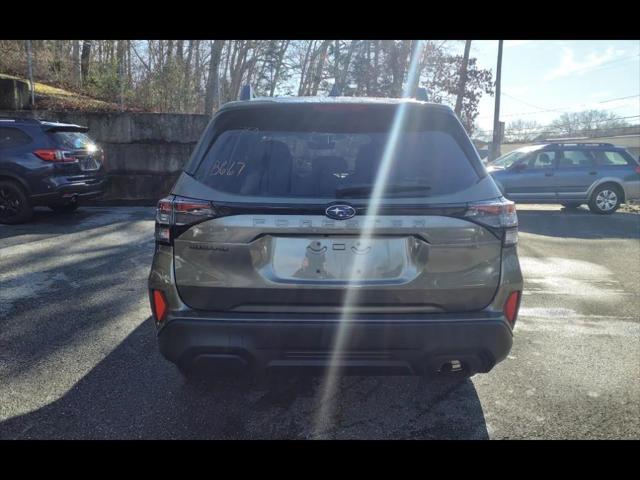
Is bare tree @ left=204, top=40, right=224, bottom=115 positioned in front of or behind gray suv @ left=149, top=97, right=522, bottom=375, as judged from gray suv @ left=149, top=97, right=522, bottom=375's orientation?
in front

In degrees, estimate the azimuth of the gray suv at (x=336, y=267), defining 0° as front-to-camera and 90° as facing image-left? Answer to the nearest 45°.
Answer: approximately 180°
